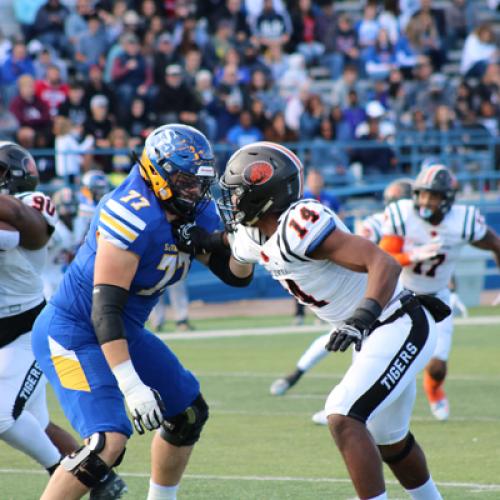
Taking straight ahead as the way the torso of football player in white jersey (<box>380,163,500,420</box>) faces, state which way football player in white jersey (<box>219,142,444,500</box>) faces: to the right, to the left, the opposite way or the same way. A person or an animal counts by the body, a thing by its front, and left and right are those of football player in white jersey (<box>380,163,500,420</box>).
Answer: to the right

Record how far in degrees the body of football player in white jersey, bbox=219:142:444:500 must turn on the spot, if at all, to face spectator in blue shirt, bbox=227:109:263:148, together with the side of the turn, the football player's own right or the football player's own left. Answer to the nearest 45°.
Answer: approximately 90° to the football player's own right

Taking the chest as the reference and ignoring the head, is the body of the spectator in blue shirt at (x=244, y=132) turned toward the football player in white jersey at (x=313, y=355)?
yes

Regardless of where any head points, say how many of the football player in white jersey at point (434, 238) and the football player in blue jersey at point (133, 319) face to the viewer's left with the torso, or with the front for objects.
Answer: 0

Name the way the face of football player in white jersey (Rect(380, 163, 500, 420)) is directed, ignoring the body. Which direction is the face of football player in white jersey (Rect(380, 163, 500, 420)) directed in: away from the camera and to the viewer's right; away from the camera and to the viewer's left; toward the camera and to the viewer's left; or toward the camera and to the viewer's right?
toward the camera and to the viewer's left

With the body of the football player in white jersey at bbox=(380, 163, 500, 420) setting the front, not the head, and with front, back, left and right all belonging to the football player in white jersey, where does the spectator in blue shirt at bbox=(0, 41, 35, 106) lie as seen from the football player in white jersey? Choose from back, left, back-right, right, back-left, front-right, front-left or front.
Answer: back-right

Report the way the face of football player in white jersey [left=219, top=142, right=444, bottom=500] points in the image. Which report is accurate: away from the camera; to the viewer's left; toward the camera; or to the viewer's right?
to the viewer's left

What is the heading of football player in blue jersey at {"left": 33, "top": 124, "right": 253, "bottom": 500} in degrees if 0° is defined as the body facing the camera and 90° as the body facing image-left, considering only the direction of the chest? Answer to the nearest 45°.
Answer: approximately 315°

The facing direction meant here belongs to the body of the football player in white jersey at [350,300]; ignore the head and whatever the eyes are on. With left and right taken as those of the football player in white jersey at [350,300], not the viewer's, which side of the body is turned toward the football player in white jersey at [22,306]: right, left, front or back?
front

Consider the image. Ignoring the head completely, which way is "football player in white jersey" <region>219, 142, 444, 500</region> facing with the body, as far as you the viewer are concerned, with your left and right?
facing to the left of the viewer
